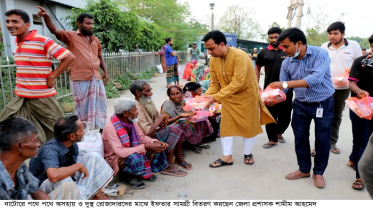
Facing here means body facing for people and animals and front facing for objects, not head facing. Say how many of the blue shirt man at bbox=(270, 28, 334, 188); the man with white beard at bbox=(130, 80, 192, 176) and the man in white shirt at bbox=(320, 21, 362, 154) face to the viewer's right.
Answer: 1

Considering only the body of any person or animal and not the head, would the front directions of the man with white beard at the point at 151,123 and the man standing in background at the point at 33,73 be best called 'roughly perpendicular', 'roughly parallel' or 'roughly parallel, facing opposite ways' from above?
roughly perpendicular

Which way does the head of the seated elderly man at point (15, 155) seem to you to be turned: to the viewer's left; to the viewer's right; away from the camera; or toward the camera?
to the viewer's right

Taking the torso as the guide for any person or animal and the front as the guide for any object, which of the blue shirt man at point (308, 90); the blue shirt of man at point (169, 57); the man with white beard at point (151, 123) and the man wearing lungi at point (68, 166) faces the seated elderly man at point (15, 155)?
the blue shirt man at point (308, 90)

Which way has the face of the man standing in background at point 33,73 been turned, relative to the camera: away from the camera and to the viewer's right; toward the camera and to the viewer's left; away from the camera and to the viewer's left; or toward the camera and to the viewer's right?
toward the camera and to the viewer's left

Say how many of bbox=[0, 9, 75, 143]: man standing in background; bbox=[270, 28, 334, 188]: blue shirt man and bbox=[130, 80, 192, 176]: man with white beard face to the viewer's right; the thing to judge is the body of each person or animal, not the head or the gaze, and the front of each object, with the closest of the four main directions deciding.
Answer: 1

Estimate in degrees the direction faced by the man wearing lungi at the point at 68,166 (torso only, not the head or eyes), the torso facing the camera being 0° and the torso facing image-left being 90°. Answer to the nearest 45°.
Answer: approximately 270°

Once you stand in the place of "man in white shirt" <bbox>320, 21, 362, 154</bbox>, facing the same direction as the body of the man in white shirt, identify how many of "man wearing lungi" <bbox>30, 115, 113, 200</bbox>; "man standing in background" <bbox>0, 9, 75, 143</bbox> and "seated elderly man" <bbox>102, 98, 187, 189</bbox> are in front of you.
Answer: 3

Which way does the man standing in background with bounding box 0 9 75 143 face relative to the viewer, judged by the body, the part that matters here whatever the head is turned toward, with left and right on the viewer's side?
facing the viewer and to the left of the viewer
